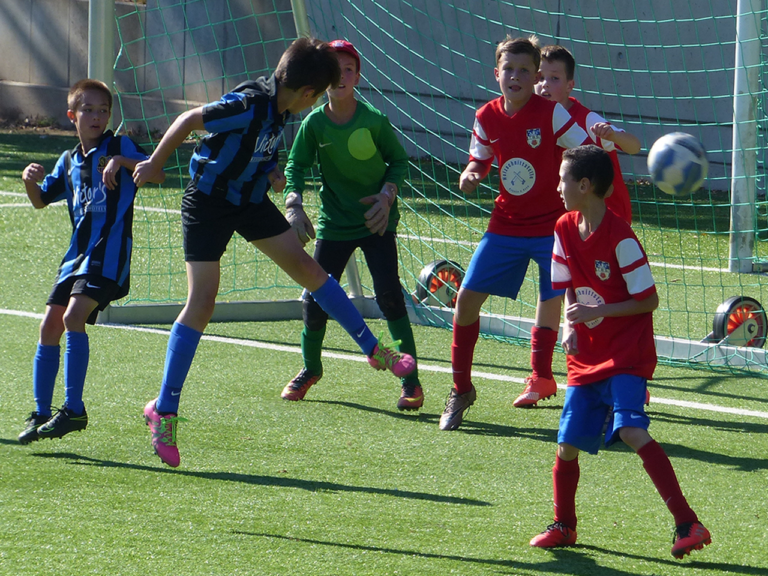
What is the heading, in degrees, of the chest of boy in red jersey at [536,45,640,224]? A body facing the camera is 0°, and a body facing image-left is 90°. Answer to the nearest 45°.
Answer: approximately 45°

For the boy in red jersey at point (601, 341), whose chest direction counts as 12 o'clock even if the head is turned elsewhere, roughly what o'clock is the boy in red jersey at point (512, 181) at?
the boy in red jersey at point (512, 181) is roughly at 4 o'clock from the boy in red jersey at point (601, 341).
